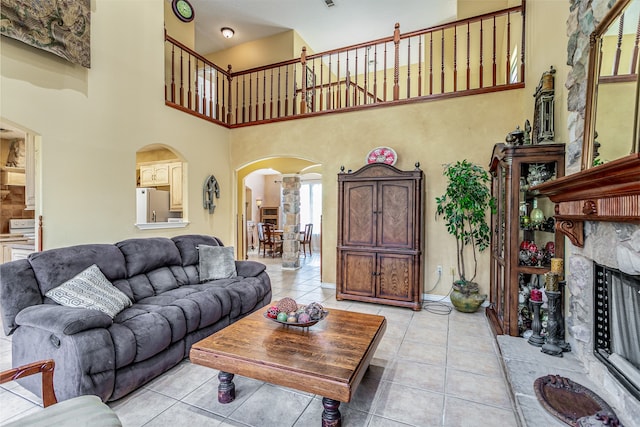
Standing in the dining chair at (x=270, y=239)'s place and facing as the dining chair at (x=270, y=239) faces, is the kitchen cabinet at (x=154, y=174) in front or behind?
behind

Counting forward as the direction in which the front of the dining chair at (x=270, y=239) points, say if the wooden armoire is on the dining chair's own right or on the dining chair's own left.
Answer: on the dining chair's own right

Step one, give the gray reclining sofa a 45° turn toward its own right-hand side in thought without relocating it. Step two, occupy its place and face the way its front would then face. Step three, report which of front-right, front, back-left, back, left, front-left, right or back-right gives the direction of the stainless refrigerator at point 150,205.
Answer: back

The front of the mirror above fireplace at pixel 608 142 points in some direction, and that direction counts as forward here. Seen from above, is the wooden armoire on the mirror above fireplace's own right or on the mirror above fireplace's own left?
on the mirror above fireplace's own right

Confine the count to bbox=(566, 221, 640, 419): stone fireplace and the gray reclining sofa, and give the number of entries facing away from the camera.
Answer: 0

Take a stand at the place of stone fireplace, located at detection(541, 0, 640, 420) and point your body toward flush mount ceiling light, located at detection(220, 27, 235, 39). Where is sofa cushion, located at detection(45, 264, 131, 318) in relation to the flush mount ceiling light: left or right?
left

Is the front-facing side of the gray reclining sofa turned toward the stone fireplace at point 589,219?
yes

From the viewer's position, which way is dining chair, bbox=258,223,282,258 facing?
facing away from the viewer and to the right of the viewer

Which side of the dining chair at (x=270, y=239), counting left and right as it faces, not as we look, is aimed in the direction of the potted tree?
right

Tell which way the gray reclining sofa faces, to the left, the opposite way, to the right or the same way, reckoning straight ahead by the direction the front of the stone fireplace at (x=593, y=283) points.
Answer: the opposite way

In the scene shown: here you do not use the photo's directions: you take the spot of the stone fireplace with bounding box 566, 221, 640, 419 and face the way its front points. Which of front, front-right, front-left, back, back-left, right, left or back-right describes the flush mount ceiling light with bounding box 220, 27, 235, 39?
front-right

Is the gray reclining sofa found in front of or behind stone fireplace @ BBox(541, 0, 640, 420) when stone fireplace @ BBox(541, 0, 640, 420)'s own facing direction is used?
in front

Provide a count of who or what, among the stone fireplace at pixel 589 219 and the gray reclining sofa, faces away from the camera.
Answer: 0
